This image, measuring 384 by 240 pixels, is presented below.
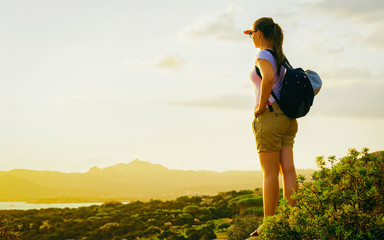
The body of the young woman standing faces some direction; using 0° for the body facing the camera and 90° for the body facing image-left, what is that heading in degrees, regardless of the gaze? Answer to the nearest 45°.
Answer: approximately 135°

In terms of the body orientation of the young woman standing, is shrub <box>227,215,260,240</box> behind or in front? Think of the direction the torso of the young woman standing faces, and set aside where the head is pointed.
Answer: in front
